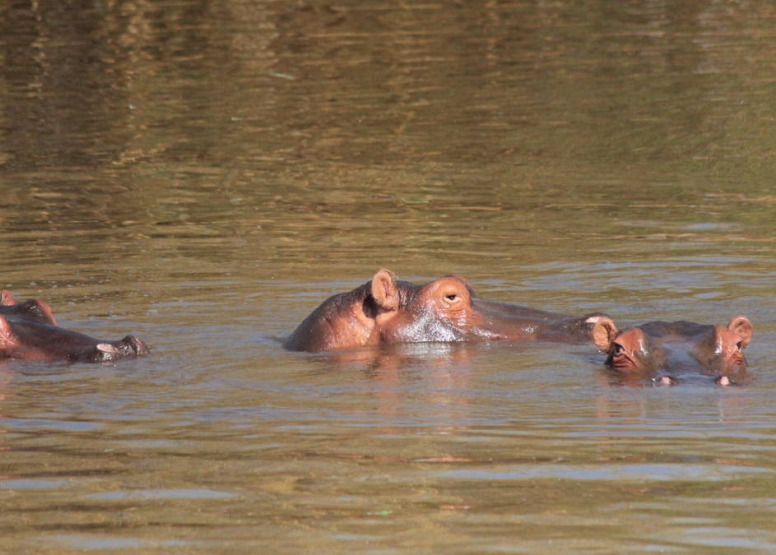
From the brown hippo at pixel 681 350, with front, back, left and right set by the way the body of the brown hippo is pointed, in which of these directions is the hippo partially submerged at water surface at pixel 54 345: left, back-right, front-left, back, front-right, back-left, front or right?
right

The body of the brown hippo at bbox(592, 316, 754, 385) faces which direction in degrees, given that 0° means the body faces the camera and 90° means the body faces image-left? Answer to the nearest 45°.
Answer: approximately 0°

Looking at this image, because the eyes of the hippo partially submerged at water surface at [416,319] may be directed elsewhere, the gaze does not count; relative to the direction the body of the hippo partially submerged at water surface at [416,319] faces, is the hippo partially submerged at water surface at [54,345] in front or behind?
behind

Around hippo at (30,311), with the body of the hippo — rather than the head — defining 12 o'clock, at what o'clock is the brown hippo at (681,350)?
The brown hippo is roughly at 1 o'clock from the hippo.

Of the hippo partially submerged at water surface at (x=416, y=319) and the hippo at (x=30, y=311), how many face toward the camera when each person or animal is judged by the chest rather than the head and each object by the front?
0

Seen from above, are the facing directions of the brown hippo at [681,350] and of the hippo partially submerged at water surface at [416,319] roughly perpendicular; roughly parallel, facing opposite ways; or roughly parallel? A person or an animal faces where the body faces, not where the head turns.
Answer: roughly perpendicular

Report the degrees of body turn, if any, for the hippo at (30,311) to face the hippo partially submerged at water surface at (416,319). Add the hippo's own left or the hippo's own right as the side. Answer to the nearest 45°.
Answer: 0° — it already faces it

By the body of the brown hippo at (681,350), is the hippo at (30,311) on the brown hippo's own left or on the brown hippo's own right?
on the brown hippo's own right

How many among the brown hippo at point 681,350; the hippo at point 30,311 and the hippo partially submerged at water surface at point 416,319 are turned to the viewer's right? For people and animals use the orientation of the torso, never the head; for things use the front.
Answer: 2
